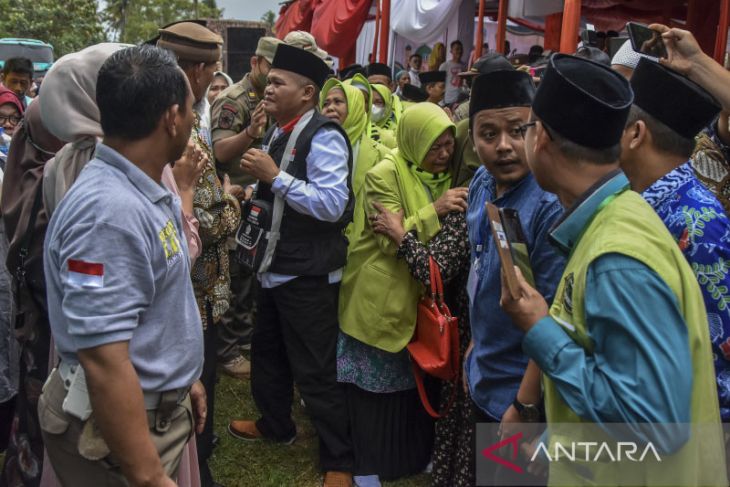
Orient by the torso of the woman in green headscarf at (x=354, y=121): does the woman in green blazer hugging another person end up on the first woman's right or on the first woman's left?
on the first woman's left

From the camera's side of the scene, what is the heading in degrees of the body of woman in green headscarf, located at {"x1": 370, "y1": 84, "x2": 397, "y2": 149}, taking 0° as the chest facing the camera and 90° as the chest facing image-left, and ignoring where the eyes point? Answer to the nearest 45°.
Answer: approximately 45°

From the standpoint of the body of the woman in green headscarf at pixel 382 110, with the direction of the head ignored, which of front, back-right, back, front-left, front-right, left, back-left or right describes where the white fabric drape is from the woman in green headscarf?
back-right

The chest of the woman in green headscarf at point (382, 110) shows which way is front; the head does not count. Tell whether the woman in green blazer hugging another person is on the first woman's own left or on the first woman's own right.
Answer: on the first woman's own left

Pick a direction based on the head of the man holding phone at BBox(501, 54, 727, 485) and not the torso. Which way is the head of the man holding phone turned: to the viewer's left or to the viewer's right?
to the viewer's left

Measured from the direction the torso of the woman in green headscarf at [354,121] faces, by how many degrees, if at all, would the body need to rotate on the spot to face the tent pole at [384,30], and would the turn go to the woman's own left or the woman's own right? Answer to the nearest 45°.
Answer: approximately 135° to the woman's own right

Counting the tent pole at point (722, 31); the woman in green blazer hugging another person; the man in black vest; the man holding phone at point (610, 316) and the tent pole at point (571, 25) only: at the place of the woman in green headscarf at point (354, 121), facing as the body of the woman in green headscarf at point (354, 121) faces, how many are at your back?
2

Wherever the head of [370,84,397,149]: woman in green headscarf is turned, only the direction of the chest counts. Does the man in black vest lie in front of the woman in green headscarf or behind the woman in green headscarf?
in front

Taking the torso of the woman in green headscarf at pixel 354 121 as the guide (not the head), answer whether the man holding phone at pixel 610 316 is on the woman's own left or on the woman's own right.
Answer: on the woman's own left

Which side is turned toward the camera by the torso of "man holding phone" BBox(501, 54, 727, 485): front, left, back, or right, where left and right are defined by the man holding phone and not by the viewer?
left

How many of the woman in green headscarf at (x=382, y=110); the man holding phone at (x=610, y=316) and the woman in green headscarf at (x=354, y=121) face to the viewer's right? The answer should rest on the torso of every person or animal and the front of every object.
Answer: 0

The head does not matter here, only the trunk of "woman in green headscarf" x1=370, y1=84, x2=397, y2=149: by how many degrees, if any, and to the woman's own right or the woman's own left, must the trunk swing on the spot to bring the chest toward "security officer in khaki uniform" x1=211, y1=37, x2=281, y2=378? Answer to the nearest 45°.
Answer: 0° — they already face them

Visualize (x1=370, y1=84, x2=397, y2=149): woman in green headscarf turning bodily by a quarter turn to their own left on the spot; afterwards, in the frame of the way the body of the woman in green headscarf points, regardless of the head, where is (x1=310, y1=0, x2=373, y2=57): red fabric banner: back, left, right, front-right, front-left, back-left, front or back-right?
back-left

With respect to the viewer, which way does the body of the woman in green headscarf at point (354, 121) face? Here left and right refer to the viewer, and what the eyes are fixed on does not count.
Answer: facing the viewer and to the left of the viewer

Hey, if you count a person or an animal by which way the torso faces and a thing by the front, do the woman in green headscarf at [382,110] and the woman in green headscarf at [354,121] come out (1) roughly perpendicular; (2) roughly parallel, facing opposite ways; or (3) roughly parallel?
roughly parallel

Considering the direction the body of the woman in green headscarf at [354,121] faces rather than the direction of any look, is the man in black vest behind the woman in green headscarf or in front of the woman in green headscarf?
in front
